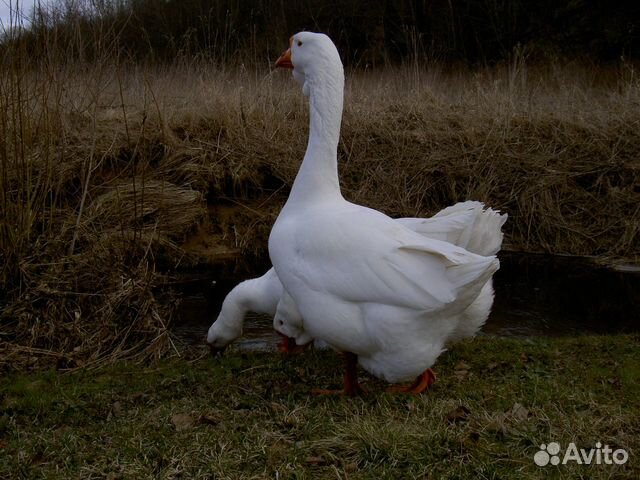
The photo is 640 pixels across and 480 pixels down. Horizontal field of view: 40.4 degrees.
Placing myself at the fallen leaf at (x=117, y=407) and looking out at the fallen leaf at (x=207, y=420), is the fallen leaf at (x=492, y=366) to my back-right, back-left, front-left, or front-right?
front-left

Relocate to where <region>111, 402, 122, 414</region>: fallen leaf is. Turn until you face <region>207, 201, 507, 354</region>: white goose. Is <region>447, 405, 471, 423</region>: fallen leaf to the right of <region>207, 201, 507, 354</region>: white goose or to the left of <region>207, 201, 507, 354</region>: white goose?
right

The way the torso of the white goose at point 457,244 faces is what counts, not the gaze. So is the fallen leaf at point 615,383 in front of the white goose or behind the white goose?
behind

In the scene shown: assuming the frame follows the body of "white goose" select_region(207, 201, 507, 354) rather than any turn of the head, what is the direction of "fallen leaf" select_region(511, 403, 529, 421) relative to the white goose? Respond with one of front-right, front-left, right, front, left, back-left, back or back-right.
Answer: left

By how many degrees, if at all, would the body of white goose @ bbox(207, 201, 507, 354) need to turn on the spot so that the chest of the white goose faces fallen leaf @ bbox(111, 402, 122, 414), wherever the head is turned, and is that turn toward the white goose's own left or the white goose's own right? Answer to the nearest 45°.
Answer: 0° — it already faces it

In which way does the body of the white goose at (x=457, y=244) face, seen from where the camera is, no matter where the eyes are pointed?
to the viewer's left

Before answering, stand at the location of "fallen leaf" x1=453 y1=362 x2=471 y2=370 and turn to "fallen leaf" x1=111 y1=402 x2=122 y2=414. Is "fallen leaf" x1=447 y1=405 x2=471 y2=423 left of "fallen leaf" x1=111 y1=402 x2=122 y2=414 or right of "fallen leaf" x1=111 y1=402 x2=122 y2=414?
left

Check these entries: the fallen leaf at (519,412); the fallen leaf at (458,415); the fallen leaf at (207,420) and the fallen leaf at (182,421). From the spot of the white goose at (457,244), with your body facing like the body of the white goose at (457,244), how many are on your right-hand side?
0

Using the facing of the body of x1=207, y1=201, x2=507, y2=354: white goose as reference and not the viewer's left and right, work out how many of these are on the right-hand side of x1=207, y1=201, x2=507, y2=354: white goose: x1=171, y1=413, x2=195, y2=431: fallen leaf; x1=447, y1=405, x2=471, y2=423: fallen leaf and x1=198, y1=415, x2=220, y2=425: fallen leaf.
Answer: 0

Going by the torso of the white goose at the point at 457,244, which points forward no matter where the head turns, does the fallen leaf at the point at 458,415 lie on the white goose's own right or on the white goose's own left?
on the white goose's own left

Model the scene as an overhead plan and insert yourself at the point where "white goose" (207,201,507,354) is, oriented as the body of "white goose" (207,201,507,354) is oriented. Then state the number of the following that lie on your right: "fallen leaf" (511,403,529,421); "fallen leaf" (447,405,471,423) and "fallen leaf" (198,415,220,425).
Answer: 0
